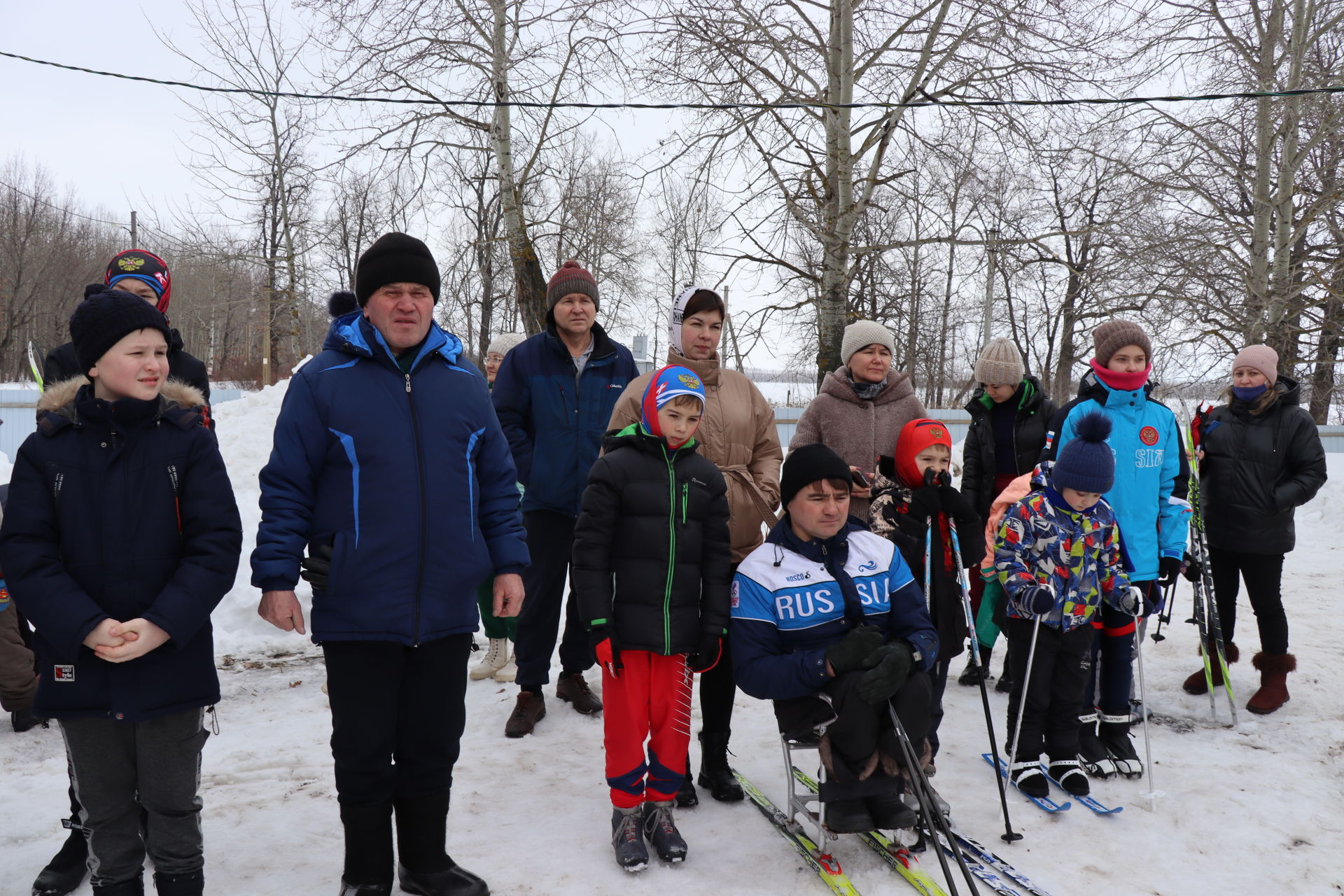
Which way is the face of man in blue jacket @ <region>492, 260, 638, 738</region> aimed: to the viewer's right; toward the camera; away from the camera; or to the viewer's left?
toward the camera

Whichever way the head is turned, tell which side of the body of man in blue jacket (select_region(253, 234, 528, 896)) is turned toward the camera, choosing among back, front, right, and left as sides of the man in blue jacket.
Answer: front

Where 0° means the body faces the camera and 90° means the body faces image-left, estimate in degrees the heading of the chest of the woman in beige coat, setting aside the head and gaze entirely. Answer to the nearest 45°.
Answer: approximately 0°

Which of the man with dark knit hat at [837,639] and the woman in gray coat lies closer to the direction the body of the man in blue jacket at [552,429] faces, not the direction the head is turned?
the man with dark knit hat

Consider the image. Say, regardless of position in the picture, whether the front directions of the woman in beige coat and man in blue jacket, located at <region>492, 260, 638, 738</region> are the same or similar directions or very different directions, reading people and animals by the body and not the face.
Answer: same or similar directions

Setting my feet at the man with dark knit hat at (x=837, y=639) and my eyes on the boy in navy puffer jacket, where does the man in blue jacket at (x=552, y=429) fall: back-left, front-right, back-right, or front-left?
front-right

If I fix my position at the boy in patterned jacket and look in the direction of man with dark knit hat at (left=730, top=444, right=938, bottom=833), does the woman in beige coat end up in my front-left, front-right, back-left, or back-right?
front-right

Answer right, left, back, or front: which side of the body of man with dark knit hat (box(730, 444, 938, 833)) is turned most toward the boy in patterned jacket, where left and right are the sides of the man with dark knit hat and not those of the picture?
left

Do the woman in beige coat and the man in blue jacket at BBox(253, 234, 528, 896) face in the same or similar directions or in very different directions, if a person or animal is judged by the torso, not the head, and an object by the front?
same or similar directions

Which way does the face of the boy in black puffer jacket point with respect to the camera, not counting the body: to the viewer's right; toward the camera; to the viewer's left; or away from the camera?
toward the camera

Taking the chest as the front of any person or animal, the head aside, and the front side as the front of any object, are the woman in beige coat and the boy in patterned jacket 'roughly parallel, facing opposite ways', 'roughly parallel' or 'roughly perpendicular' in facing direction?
roughly parallel

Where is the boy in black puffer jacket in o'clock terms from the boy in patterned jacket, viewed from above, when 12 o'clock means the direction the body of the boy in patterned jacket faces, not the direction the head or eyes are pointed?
The boy in black puffer jacket is roughly at 3 o'clock from the boy in patterned jacket.

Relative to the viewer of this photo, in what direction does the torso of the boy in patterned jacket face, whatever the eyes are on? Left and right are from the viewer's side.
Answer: facing the viewer and to the right of the viewer

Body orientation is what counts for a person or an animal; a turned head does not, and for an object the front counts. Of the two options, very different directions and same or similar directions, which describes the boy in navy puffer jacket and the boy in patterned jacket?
same or similar directions

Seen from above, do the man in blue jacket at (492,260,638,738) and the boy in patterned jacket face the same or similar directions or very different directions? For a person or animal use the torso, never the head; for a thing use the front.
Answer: same or similar directions

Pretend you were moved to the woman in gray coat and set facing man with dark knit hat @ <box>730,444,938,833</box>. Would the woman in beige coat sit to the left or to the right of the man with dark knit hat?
right

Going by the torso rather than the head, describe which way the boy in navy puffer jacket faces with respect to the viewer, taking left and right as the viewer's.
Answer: facing the viewer
